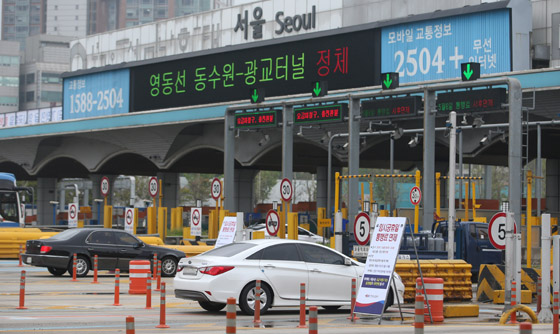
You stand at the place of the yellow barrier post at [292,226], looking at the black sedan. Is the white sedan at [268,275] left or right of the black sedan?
left

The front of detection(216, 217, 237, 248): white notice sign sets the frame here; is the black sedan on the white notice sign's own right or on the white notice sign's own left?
on the white notice sign's own right

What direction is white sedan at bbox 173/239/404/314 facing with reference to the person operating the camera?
facing away from the viewer and to the right of the viewer

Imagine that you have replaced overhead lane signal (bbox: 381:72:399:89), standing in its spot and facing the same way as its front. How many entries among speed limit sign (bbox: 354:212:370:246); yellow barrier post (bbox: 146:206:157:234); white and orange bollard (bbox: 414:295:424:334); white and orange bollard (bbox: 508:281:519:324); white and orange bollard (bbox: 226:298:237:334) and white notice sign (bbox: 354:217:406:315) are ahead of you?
5

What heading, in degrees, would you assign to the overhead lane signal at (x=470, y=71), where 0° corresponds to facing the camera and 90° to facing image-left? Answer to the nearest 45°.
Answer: approximately 0°

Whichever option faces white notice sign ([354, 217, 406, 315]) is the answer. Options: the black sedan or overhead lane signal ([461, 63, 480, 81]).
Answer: the overhead lane signal

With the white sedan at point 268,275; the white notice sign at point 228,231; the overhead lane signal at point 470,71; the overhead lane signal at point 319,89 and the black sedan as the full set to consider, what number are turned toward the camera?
3
